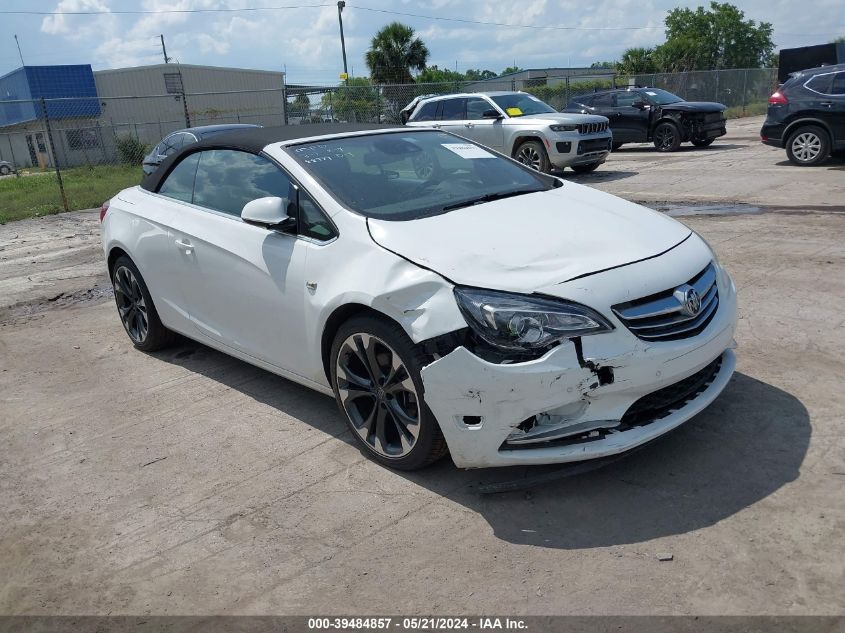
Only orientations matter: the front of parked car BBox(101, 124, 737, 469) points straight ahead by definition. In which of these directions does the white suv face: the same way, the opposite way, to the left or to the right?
the same way

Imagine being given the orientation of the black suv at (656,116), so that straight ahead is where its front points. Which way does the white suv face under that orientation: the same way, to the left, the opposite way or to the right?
the same way

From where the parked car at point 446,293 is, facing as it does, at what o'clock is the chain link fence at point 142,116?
The chain link fence is roughly at 7 o'clock from the parked car.

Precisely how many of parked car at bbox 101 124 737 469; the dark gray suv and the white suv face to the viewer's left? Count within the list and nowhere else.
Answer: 0

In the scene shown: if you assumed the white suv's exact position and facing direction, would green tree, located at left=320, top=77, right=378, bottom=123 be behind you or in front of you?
behind

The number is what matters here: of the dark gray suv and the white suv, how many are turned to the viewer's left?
0

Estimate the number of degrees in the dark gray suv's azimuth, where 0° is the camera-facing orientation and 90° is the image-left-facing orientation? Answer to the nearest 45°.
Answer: approximately 270°

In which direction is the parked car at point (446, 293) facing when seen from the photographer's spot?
facing the viewer and to the right of the viewer

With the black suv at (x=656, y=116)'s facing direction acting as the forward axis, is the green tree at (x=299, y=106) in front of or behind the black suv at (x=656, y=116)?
behind

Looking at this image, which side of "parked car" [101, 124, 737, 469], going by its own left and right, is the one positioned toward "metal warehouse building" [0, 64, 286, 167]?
back

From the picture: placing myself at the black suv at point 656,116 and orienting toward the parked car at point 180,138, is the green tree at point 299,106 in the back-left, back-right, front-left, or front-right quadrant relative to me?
front-right

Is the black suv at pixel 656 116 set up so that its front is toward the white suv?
no

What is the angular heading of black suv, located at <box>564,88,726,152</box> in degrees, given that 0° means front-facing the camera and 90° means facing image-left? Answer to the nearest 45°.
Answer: approximately 315°

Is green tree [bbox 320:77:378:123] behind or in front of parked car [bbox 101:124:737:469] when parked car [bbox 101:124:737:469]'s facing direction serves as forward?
behind

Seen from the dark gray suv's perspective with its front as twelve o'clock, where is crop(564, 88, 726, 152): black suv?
The black suv is roughly at 8 o'clock from the dark gray suv.

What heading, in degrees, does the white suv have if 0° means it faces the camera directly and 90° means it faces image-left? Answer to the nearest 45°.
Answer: approximately 315°
